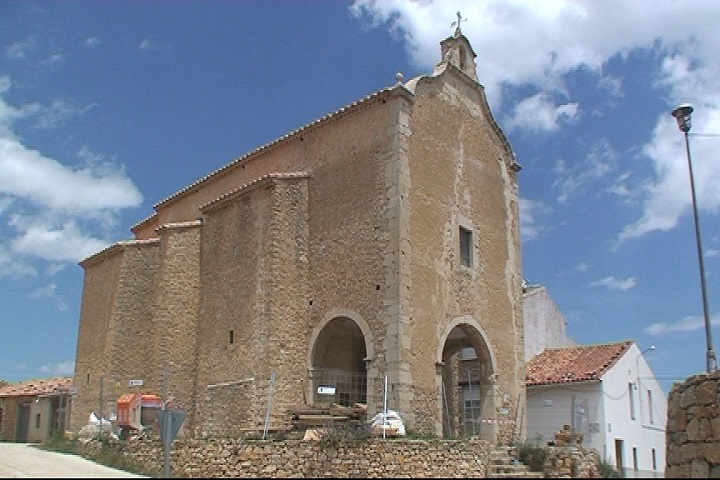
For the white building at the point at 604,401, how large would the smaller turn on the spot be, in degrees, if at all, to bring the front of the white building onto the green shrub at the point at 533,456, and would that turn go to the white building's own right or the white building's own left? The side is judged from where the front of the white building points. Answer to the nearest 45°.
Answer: approximately 45° to the white building's own right

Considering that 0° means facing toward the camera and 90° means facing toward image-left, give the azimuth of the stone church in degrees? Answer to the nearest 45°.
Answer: approximately 315°

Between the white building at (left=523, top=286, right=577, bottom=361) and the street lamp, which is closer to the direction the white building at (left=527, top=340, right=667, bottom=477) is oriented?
the street lamp

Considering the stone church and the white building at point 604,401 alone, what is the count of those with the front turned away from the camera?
0

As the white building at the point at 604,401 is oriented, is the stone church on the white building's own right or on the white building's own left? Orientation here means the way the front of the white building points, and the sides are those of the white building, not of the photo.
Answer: on the white building's own right

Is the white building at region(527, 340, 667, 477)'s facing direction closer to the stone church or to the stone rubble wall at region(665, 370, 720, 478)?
the stone rubble wall

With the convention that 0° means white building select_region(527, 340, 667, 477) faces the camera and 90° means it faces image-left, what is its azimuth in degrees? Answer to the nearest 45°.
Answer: approximately 315°
